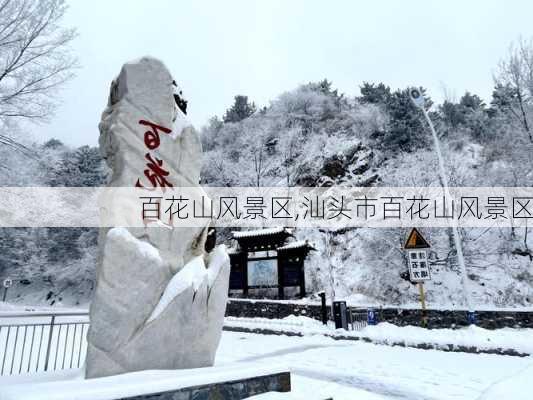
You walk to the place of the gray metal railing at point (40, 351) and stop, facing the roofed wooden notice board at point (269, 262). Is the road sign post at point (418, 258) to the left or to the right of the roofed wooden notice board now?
right

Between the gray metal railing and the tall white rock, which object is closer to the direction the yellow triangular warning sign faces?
the tall white rock

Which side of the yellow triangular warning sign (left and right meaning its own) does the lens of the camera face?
front

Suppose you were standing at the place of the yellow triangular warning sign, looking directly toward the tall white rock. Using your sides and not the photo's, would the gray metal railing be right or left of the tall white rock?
right

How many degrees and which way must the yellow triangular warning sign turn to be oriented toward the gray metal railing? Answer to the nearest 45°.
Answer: approximately 45° to its right

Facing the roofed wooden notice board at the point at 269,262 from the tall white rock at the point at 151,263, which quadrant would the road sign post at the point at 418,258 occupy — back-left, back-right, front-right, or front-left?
front-right

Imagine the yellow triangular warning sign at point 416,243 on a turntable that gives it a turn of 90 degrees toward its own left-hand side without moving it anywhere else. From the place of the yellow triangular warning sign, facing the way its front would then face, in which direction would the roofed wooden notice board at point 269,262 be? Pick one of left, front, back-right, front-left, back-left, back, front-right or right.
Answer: back-left

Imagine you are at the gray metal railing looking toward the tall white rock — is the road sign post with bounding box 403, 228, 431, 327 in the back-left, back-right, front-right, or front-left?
front-left

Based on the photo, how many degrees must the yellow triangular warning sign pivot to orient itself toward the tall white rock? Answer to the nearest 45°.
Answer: approximately 45° to its right
